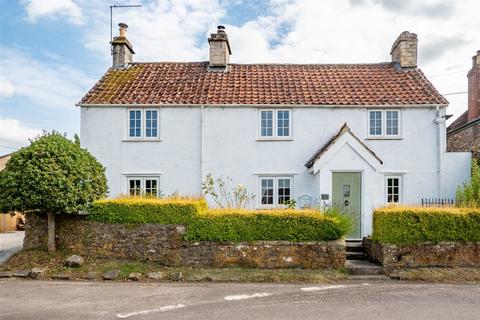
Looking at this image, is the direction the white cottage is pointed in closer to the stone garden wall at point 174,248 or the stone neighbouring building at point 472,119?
the stone garden wall

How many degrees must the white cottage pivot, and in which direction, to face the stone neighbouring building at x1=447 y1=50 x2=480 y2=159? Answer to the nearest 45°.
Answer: approximately 135° to its left

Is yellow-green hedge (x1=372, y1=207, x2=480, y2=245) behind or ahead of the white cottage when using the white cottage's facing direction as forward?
ahead

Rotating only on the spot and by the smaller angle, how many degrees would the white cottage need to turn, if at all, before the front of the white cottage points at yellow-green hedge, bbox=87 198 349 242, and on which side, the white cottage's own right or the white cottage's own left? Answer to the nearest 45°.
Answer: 0° — it already faces it

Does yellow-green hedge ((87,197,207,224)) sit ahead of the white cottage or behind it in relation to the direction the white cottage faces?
ahead

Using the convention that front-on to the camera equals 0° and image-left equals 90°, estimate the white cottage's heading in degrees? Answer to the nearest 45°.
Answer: approximately 0°

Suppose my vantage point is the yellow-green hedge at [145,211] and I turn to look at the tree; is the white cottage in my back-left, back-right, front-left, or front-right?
back-right
